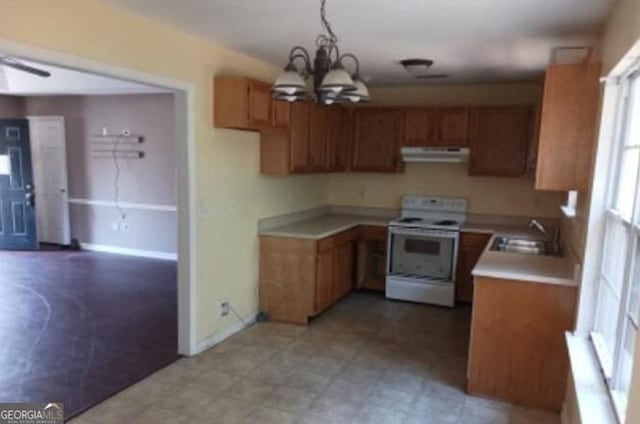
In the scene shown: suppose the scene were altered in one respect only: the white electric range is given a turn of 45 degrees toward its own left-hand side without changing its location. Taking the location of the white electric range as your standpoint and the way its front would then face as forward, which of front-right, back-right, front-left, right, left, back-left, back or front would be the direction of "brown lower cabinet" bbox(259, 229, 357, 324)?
right

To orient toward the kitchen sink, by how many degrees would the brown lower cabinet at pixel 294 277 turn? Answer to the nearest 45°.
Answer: approximately 45° to its left

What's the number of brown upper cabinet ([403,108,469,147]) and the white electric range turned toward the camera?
2

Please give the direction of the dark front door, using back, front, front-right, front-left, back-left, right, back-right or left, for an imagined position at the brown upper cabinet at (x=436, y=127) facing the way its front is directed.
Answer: right

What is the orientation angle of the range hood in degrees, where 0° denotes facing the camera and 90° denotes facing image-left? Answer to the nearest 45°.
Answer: approximately 0°

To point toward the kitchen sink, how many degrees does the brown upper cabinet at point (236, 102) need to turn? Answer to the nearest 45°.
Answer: approximately 45° to its left

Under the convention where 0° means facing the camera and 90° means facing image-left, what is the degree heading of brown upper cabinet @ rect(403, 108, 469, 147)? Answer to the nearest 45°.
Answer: approximately 0°

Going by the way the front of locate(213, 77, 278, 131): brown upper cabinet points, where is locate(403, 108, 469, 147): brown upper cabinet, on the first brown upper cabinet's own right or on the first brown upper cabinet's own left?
on the first brown upper cabinet's own left
